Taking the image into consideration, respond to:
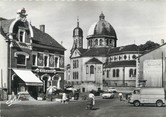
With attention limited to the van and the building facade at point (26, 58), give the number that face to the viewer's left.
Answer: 1

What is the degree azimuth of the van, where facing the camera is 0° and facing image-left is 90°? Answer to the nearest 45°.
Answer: approximately 90°

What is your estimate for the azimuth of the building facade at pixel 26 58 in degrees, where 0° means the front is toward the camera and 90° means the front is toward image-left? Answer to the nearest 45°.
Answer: approximately 315°
